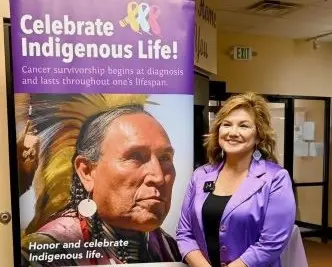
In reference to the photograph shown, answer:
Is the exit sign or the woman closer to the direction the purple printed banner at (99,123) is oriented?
the woman

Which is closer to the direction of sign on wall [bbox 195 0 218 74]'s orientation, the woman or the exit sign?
the woman

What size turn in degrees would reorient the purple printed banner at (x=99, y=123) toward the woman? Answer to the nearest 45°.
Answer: approximately 90° to its left

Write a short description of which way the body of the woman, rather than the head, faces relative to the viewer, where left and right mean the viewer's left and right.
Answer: facing the viewer and to the left of the viewer

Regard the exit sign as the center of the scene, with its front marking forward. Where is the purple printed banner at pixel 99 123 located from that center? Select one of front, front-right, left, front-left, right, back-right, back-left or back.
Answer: front

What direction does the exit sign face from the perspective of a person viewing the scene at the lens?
facing the viewer

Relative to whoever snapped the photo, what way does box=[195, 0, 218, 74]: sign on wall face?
facing the viewer and to the right of the viewer

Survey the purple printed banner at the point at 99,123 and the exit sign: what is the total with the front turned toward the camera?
2

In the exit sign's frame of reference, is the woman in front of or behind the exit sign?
in front

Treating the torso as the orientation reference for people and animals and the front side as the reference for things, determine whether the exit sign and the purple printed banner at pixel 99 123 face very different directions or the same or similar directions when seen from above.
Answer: same or similar directions

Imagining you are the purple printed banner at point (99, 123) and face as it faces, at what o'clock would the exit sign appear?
The exit sign is roughly at 7 o'clock from the purple printed banner.

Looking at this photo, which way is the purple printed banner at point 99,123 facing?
toward the camera

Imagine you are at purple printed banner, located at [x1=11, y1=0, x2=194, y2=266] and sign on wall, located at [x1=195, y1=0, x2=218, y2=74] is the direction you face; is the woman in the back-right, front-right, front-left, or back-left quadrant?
front-right

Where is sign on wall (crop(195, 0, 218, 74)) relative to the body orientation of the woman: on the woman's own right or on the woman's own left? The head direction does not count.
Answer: on the woman's own right
